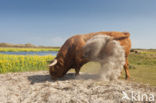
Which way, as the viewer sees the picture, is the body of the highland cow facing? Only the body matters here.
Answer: to the viewer's left
